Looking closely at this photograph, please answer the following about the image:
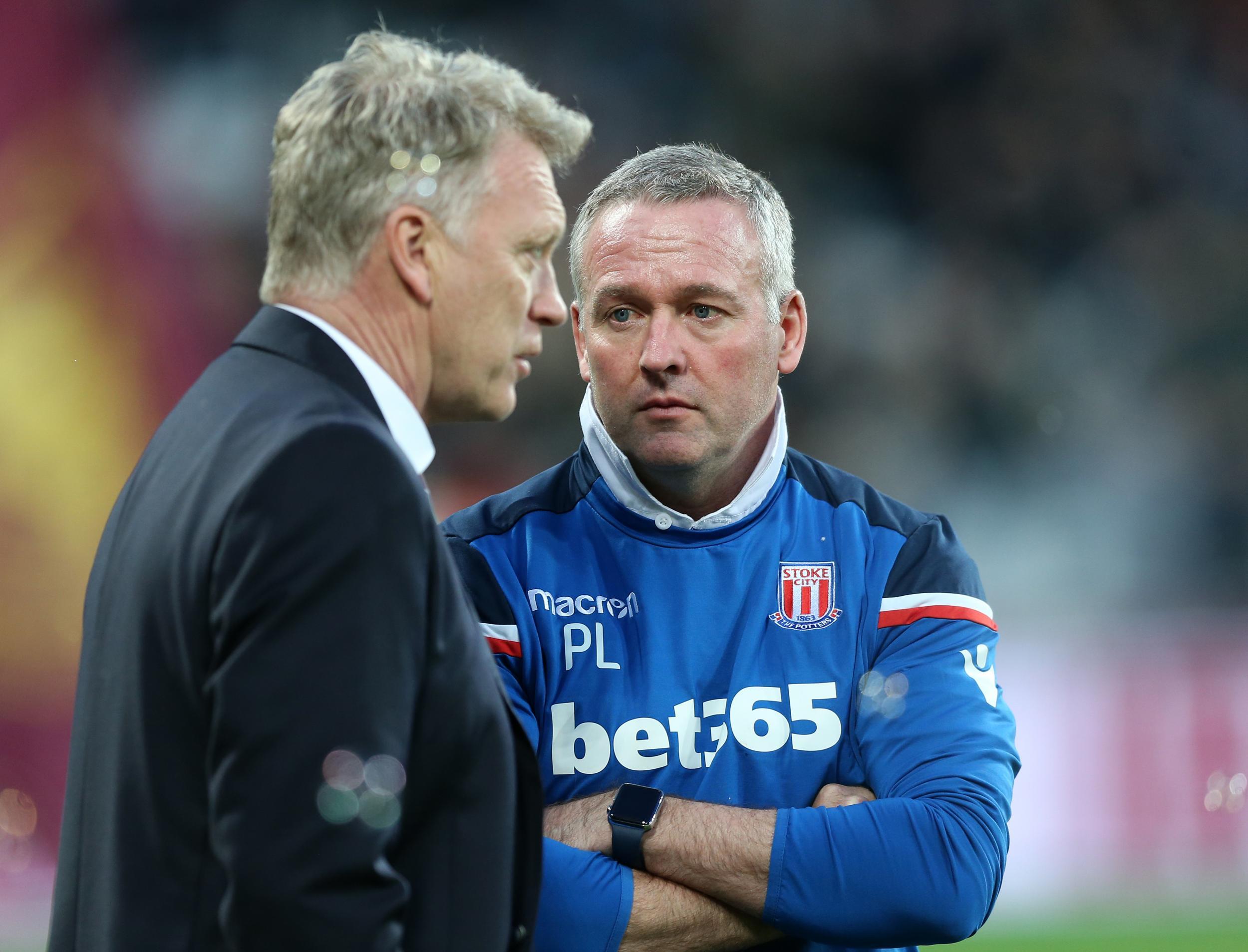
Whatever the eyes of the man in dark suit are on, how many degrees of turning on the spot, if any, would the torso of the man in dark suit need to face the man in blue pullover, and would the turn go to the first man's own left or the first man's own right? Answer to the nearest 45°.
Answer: approximately 45° to the first man's own left

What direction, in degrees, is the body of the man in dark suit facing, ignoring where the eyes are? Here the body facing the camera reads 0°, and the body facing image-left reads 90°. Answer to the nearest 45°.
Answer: approximately 270°

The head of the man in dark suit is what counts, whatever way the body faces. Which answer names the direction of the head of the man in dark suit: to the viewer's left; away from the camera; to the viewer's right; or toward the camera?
to the viewer's right
